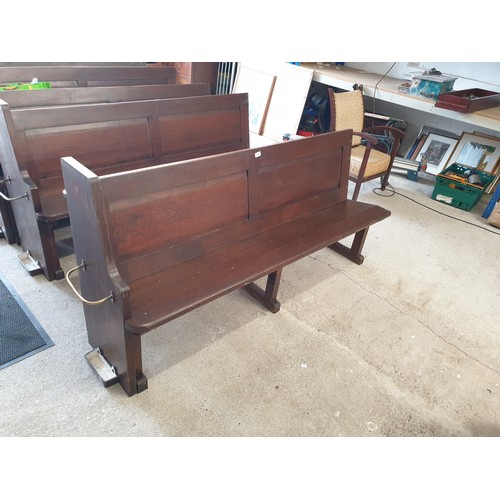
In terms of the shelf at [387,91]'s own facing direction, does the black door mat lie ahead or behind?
ahead

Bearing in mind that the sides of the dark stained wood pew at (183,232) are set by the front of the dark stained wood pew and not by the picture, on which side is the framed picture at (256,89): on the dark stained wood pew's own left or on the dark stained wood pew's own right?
on the dark stained wood pew's own left

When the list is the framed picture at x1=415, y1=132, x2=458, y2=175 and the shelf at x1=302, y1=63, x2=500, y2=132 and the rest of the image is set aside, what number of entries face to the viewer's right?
0

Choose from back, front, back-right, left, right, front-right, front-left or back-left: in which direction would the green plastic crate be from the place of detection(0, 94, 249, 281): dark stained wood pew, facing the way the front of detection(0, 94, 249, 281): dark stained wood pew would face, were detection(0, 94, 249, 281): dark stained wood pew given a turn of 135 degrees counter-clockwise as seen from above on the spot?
right

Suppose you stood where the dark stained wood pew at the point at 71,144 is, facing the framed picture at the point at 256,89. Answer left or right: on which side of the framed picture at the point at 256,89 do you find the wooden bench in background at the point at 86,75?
left

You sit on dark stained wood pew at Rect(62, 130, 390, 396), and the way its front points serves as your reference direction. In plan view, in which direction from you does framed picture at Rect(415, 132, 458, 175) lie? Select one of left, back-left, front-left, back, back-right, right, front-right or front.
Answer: left

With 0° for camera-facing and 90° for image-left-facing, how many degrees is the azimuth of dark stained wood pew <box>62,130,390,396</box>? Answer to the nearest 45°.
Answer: approximately 315°

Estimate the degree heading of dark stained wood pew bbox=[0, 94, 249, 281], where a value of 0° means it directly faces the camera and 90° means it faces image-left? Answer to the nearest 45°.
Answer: approximately 315°

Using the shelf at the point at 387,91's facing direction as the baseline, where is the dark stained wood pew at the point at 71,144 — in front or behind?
in front

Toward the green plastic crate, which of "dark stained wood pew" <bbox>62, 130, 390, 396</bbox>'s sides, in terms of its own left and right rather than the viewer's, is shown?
left

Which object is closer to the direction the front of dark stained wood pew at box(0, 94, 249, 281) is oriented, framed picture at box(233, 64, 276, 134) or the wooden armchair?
the wooden armchair

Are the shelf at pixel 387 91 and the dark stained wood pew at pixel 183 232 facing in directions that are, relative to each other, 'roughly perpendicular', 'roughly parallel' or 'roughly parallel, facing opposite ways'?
roughly perpendicular

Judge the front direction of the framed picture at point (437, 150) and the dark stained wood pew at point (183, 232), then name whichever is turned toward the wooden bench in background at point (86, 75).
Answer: the framed picture
